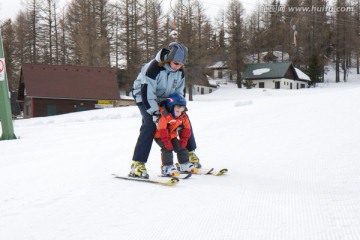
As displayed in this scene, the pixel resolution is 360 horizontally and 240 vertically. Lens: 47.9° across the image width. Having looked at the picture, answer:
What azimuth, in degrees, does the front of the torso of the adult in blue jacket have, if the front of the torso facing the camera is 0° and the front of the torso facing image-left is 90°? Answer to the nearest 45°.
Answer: approximately 315°

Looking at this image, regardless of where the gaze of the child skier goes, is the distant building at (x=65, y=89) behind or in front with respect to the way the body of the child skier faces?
behind

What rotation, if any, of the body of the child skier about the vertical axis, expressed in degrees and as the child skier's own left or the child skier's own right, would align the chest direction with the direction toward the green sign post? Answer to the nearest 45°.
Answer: approximately 180°

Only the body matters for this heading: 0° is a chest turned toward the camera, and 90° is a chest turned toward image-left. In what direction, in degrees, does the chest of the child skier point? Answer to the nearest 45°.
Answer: approximately 315°

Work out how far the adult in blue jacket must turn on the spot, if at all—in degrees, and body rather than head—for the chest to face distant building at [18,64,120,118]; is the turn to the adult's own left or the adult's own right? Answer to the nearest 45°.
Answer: approximately 135° to the adult's own left

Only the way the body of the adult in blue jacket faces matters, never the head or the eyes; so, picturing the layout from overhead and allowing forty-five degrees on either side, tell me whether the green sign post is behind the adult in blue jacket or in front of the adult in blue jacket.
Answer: behind
